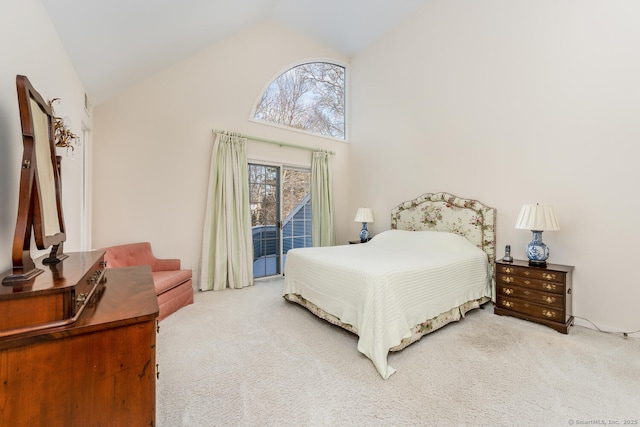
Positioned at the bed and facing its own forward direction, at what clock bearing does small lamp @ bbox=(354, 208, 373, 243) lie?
The small lamp is roughly at 4 o'clock from the bed.

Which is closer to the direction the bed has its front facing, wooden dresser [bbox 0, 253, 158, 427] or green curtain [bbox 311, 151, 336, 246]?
the wooden dresser

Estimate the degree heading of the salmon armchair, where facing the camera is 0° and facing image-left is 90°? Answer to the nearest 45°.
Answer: approximately 315°

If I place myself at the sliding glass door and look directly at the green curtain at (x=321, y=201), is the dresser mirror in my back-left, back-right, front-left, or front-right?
back-right

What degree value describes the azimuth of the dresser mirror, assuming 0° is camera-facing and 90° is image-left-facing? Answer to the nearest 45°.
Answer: approximately 270°

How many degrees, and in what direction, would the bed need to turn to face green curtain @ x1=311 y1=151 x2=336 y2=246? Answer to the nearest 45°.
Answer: approximately 90° to its right

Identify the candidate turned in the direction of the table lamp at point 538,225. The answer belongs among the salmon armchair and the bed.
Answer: the salmon armchair

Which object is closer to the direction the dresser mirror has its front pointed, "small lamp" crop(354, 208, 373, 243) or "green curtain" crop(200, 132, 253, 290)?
the small lamp
